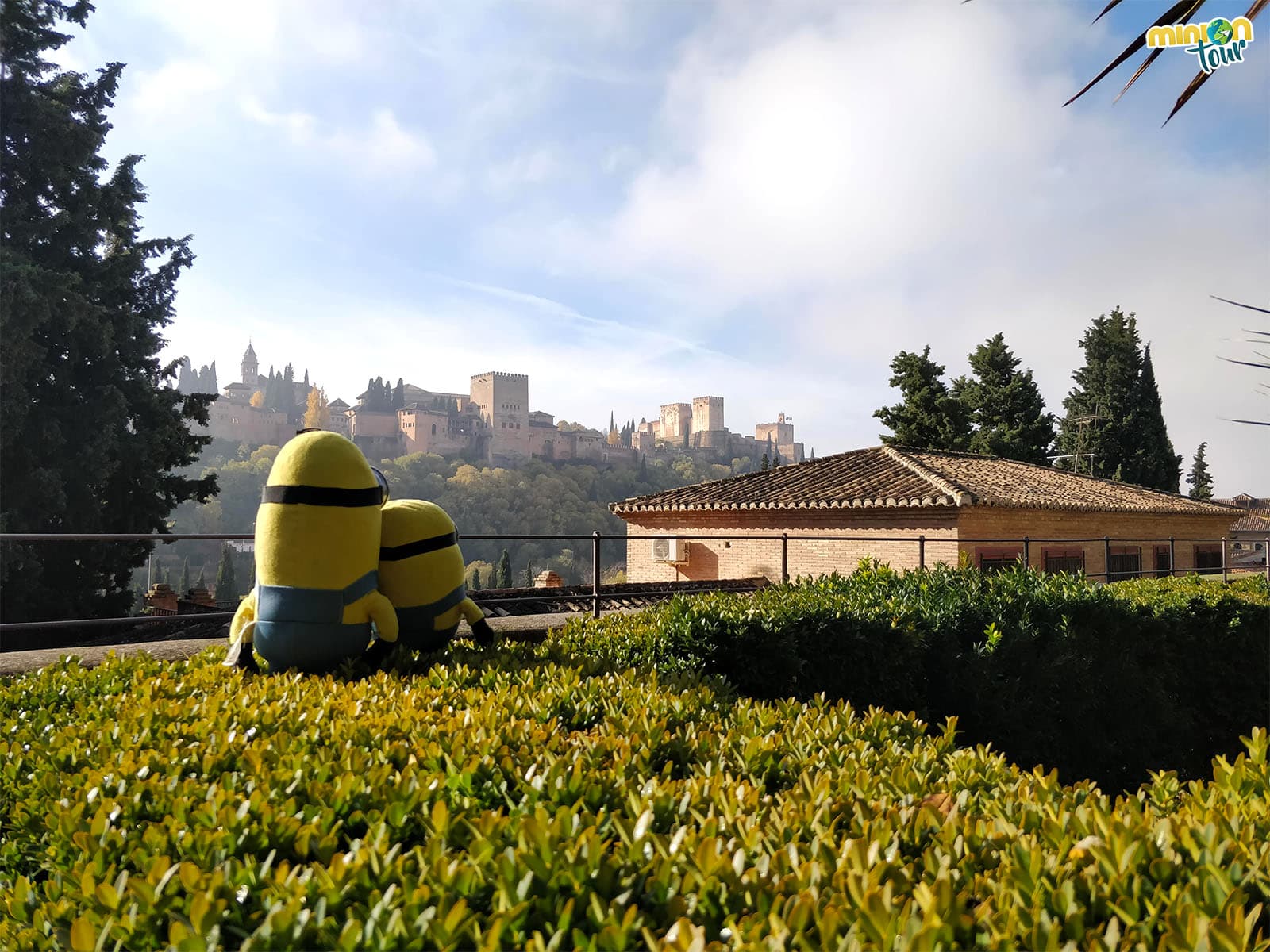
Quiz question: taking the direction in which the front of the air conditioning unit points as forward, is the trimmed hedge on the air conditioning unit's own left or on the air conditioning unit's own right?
on the air conditioning unit's own left

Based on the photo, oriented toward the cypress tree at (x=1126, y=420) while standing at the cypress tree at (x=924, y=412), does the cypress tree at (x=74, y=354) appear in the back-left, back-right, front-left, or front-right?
back-right

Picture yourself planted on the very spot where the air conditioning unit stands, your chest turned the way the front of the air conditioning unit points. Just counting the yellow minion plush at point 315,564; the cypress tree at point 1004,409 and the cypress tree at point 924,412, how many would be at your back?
2

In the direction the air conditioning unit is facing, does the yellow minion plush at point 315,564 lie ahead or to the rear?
ahead

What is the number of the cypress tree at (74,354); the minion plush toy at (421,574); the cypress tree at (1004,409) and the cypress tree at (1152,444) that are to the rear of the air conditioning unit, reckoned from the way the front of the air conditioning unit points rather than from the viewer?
2

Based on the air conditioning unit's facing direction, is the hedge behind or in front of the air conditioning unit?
in front

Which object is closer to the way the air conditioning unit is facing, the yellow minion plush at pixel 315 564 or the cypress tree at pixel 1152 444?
the yellow minion plush

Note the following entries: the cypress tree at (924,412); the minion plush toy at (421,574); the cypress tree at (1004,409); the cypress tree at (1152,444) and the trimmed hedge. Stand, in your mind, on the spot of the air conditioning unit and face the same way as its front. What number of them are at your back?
3

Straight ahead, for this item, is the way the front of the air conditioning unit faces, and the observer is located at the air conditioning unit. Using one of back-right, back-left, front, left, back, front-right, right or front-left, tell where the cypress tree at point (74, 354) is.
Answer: front-right

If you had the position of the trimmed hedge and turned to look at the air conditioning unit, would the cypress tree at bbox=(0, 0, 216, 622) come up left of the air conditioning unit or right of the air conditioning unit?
left

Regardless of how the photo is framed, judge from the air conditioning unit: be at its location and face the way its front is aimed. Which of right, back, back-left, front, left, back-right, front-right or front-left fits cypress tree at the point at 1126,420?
back

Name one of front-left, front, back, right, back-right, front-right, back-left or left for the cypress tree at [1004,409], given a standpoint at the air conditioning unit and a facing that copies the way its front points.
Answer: back

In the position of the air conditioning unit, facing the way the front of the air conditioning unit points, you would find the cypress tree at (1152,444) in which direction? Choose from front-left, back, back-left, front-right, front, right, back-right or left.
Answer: back
